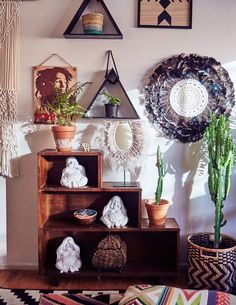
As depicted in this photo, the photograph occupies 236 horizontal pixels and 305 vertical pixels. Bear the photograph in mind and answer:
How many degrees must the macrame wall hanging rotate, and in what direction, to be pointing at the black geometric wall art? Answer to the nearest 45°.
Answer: approximately 90° to its left

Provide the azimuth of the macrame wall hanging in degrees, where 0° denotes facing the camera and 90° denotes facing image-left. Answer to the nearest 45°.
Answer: approximately 0°

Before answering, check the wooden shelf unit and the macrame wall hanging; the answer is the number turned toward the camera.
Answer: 2
